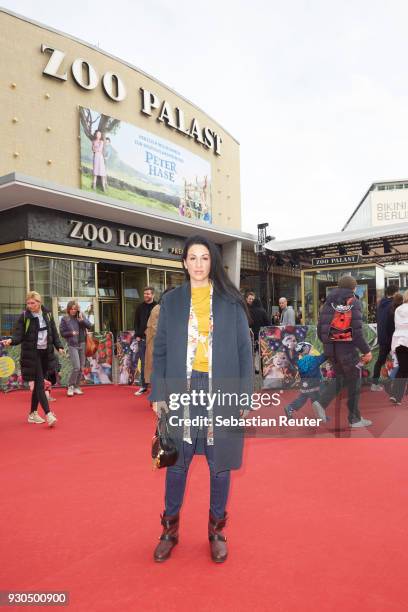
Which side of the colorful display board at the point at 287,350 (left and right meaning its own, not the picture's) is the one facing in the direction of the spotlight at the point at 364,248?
back

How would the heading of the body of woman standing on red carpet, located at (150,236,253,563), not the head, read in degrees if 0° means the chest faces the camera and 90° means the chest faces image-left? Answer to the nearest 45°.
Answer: approximately 0°

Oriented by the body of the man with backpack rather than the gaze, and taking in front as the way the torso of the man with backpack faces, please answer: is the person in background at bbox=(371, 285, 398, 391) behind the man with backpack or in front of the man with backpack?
in front

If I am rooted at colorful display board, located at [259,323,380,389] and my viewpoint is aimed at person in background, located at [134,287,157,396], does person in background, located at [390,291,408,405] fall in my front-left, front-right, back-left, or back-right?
back-left

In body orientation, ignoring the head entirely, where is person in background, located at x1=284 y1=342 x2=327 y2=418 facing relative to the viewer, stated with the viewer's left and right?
facing away from the viewer and to the right of the viewer
